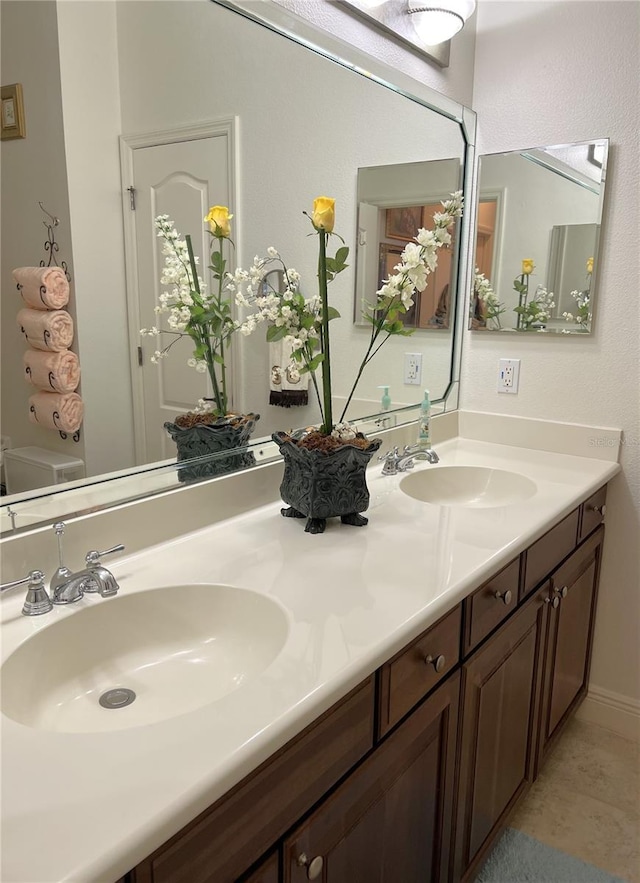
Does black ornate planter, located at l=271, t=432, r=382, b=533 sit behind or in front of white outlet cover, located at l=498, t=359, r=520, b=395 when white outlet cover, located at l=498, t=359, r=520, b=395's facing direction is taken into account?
in front

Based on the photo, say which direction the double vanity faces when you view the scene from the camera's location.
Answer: facing the viewer and to the right of the viewer

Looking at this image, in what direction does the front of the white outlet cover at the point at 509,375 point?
toward the camera

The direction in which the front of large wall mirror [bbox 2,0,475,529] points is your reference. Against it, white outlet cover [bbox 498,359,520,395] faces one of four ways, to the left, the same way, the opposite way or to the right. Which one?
to the right

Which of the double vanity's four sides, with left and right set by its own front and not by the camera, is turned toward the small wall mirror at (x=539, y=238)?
left

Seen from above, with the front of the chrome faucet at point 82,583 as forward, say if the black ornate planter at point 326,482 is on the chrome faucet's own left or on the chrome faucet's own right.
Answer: on the chrome faucet's own left

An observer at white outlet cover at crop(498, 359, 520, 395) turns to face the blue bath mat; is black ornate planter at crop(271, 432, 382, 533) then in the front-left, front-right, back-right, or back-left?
front-right

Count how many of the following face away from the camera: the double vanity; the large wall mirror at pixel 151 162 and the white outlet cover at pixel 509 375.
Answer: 0

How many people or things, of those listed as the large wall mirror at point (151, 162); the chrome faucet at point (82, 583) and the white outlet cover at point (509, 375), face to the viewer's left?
0

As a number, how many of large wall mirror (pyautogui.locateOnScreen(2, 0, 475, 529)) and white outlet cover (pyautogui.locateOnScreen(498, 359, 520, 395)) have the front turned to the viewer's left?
0

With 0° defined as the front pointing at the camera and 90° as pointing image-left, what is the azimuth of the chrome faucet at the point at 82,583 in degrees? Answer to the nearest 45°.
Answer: approximately 315°

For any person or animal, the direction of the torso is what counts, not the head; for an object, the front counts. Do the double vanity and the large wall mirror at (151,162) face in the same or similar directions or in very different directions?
same or similar directions
